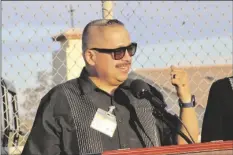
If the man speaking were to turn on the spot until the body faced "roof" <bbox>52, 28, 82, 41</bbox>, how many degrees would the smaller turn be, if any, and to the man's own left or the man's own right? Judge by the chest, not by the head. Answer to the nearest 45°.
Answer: approximately 135° to the man's own left

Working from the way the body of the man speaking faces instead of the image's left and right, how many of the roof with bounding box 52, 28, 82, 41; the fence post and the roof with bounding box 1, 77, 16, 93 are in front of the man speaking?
0

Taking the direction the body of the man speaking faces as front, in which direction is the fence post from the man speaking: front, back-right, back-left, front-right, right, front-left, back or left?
back-left

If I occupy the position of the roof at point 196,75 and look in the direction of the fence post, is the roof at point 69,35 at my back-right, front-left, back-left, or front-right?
front-right

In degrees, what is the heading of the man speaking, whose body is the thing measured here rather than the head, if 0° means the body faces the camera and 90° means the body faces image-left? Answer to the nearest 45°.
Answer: approximately 315°

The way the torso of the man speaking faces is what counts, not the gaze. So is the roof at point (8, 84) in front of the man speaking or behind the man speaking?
behind

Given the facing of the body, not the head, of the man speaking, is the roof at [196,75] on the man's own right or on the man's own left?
on the man's own left

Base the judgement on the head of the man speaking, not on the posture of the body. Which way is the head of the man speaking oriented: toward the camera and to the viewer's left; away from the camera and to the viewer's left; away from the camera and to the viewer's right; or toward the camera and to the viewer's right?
toward the camera and to the viewer's right
